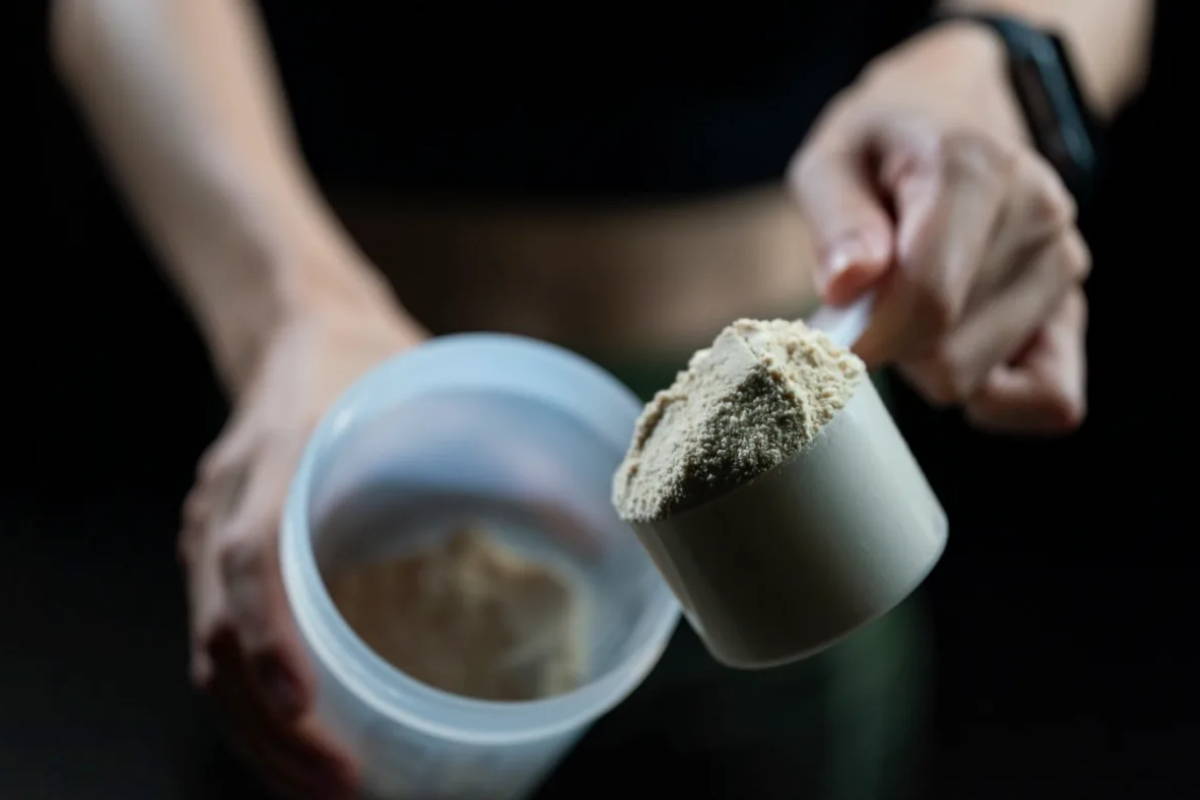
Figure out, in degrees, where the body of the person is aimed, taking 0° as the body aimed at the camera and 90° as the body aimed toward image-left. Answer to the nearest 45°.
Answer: approximately 0°
